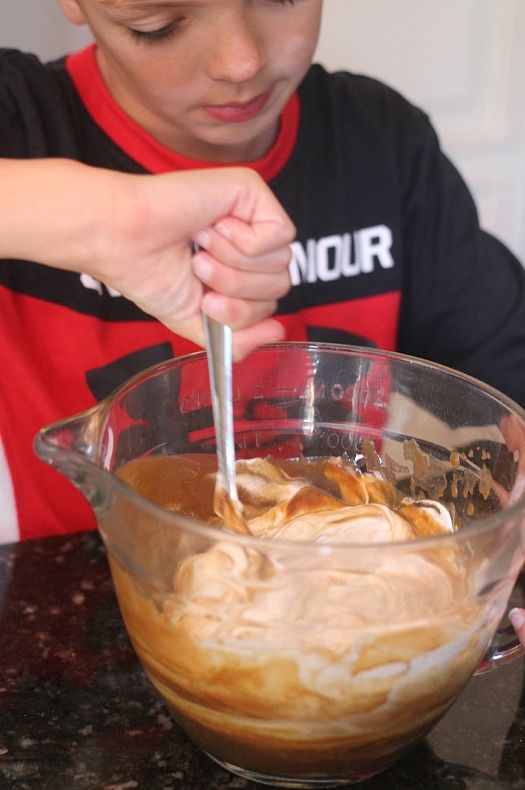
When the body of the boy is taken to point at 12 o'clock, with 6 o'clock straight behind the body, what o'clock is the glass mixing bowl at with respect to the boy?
The glass mixing bowl is roughly at 12 o'clock from the boy.

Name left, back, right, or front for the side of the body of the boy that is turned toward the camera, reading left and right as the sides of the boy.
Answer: front

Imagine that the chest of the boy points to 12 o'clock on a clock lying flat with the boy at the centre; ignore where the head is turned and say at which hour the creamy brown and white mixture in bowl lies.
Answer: The creamy brown and white mixture in bowl is roughly at 12 o'clock from the boy.
